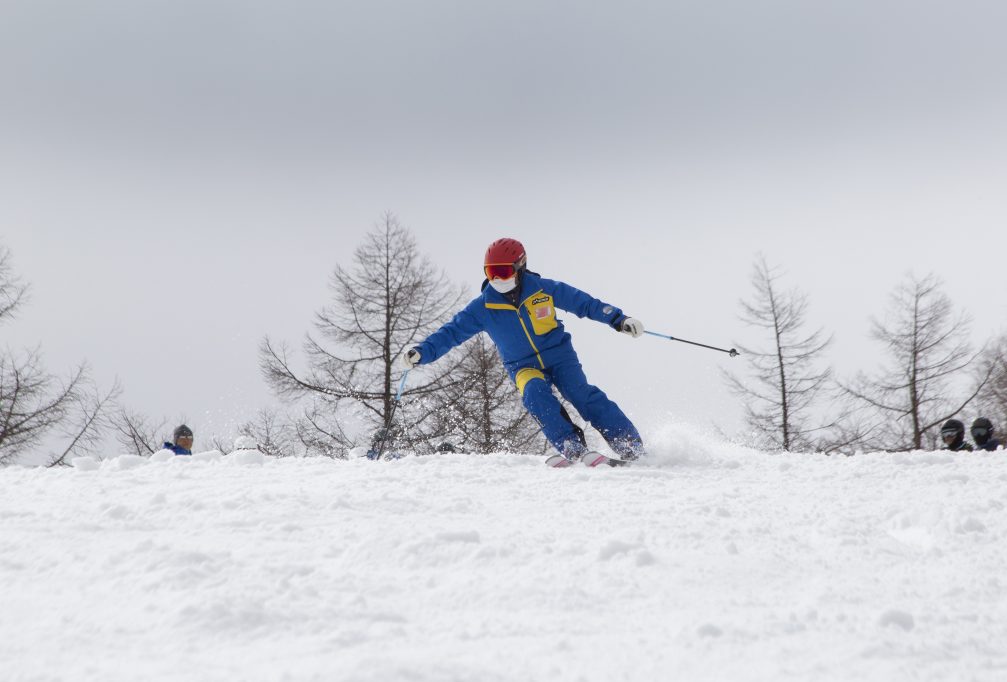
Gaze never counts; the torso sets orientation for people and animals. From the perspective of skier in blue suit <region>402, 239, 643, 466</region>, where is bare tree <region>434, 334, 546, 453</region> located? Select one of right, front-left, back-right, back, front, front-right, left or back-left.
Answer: back

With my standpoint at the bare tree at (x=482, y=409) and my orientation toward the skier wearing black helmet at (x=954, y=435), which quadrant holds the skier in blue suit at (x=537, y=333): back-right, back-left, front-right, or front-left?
front-right

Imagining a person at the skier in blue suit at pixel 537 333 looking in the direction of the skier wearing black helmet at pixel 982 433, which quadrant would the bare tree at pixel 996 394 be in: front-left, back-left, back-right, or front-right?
front-left

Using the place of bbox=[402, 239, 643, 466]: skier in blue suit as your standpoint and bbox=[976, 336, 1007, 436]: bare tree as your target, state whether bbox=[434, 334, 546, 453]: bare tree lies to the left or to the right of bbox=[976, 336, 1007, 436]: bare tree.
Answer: left

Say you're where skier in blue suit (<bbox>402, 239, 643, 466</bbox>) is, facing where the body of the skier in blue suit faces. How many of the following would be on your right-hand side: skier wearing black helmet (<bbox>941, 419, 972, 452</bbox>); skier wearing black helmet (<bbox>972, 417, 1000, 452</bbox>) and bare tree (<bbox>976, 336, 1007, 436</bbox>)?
0

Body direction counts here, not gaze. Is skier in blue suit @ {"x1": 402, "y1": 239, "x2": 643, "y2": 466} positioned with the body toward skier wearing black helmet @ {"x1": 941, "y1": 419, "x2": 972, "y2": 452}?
no

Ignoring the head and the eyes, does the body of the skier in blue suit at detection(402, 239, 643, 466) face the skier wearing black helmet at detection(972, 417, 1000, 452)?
no

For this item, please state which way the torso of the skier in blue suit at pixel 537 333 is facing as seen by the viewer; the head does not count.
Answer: toward the camera

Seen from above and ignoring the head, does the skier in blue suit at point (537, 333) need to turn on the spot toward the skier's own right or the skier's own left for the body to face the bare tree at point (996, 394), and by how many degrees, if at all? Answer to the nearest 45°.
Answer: approximately 135° to the skier's own left
